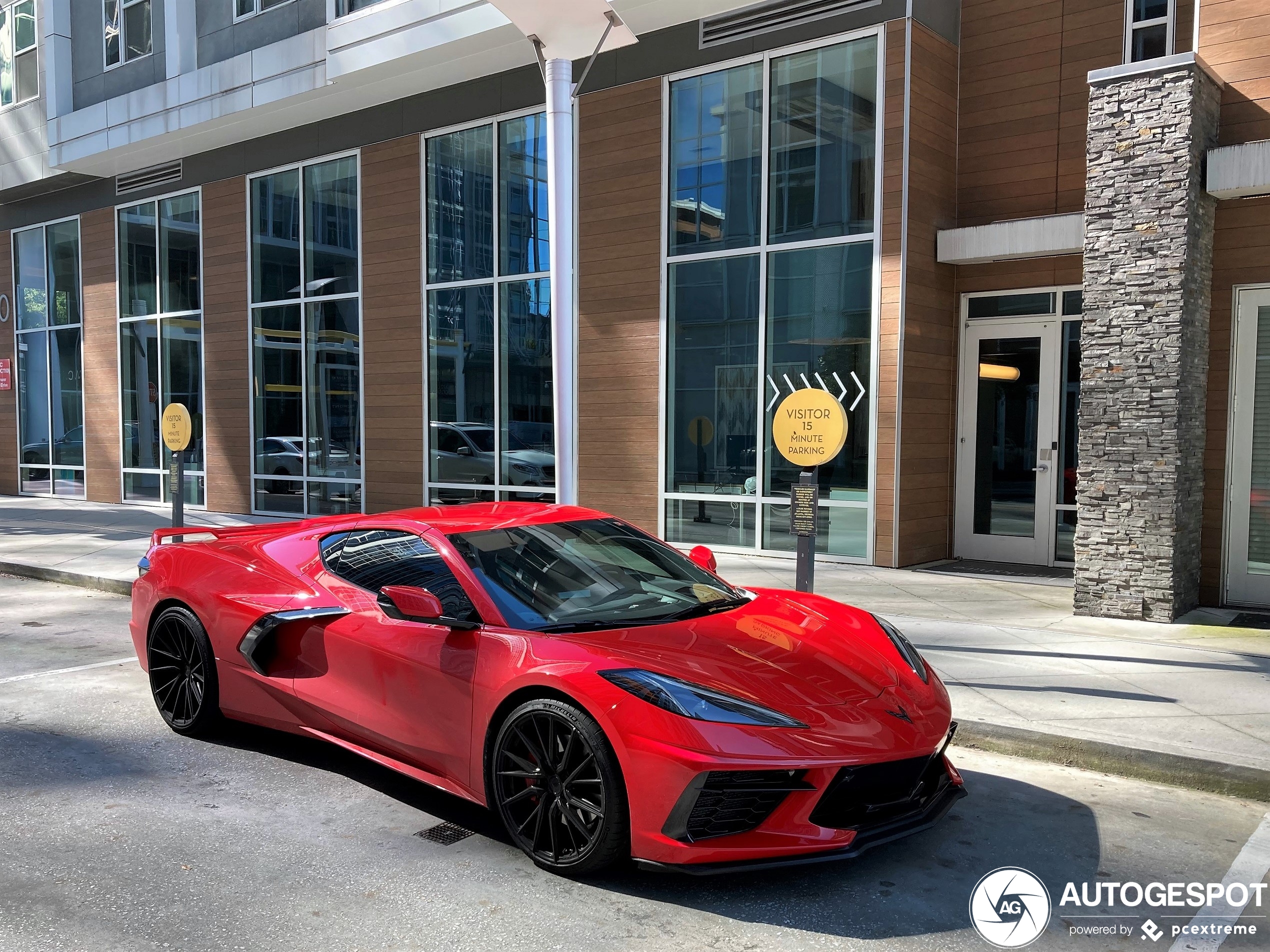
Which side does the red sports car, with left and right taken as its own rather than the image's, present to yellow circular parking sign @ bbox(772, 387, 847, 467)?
left

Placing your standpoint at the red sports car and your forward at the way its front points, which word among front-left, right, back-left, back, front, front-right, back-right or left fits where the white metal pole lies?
back-left

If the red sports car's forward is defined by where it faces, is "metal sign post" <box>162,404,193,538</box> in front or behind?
behind

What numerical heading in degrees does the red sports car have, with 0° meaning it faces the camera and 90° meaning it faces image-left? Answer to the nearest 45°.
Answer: approximately 315°

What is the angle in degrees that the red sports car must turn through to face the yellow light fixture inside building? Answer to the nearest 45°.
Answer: approximately 90° to its left

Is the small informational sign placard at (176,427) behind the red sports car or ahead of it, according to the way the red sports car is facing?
behind
